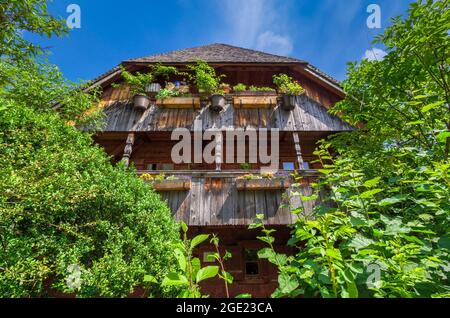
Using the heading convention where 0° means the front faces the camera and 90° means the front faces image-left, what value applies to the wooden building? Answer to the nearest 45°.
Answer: approximately 0°
